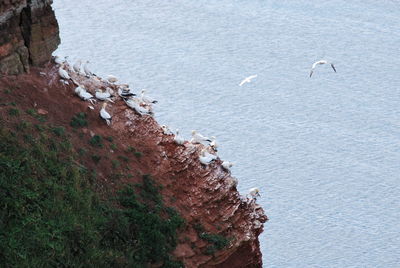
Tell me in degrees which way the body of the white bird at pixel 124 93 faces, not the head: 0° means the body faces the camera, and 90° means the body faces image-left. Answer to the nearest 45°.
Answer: approximately 90°
